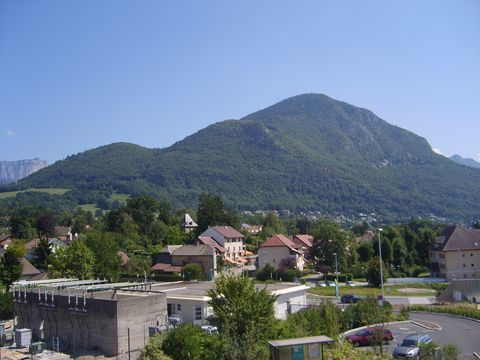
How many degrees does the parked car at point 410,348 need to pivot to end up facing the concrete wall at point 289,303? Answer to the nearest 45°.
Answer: approximately 90° to its right

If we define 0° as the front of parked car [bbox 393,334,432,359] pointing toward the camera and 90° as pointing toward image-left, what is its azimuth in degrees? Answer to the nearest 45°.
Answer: approximately 45°

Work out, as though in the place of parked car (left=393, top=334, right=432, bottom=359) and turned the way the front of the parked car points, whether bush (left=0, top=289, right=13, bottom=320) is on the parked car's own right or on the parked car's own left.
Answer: on the parked car's own right

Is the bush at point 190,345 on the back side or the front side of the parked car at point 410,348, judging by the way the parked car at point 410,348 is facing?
on the front side

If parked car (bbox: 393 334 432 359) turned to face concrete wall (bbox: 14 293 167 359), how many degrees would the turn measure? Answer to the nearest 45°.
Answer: approximately 45° to its right

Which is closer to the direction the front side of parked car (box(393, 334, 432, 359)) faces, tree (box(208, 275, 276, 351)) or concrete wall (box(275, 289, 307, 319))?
the tree

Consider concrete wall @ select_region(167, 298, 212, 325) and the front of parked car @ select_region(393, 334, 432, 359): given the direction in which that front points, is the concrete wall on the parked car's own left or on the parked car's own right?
on the parked car's own right
